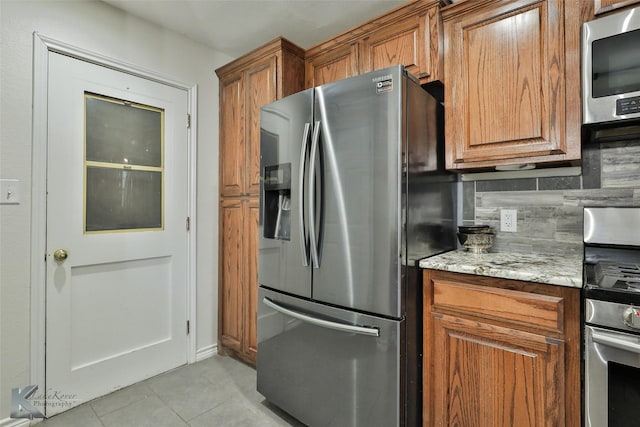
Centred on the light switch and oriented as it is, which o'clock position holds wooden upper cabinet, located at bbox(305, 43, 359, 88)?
The wooden upper cabinet is roughly at 10 o'clock from the light switch.

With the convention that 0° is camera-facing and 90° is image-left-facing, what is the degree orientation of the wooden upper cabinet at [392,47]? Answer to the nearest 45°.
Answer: approximately 45°

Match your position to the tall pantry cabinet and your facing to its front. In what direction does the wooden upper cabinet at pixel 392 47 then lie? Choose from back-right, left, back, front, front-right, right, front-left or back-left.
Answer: left

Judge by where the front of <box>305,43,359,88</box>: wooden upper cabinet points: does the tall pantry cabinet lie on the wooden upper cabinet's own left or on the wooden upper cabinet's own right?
on the wooden upper cabinet's own right

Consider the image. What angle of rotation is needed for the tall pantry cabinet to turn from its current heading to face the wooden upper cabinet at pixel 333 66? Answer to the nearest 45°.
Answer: approximately 90° to its left

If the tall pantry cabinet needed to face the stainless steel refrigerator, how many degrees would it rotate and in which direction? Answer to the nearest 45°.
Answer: approximately 90° to its left

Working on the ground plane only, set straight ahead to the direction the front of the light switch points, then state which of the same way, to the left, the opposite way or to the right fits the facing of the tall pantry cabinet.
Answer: to the right

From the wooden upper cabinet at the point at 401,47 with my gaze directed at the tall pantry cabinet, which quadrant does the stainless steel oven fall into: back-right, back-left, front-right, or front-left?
back-left
